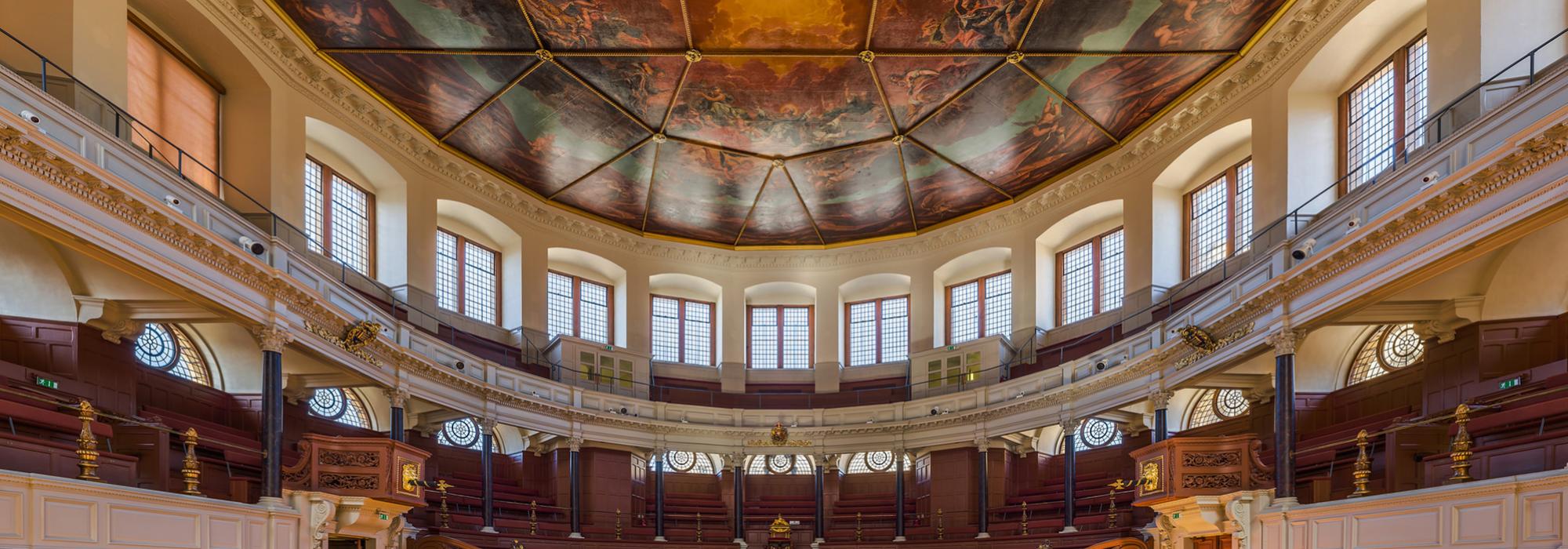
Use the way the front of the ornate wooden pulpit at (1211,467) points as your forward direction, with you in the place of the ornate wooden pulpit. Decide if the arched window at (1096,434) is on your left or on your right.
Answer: on your right

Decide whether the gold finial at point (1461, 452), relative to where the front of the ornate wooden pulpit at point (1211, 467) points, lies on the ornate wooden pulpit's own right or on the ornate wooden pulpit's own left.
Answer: on the ornate wooden pulpit's own left

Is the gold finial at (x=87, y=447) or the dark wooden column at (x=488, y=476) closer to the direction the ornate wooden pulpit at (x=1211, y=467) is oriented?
the gold finial

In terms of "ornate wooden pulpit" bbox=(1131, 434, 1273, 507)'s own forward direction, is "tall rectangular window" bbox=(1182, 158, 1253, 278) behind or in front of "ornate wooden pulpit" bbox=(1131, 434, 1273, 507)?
behind

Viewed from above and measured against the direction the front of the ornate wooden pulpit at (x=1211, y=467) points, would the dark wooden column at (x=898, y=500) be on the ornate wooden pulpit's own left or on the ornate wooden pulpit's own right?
on the ornate wooden pulpit's own right

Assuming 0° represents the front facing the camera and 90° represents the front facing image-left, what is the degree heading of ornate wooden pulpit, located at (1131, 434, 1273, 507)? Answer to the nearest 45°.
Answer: approximately 45°

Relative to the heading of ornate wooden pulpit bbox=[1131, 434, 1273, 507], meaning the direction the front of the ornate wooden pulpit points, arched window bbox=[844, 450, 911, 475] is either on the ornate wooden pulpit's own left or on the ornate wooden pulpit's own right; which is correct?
on the ornate wooden pulpit's own right
